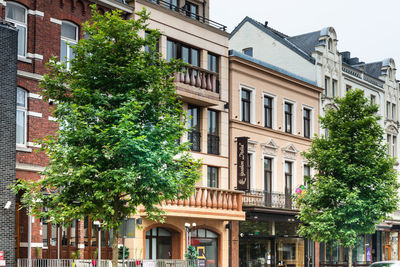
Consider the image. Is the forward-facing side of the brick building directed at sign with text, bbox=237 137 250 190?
no

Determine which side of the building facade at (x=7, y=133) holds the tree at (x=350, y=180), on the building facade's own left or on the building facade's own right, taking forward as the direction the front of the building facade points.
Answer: on the building facade's own left

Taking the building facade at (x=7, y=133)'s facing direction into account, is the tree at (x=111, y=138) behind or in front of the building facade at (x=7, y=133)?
in front

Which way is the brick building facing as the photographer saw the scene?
facing the viewer and to the right of the viewer

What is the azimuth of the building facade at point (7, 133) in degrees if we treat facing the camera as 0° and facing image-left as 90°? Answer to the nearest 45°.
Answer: approximately 315°

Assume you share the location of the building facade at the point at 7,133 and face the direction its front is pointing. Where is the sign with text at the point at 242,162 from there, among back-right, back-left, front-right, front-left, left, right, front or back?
left
